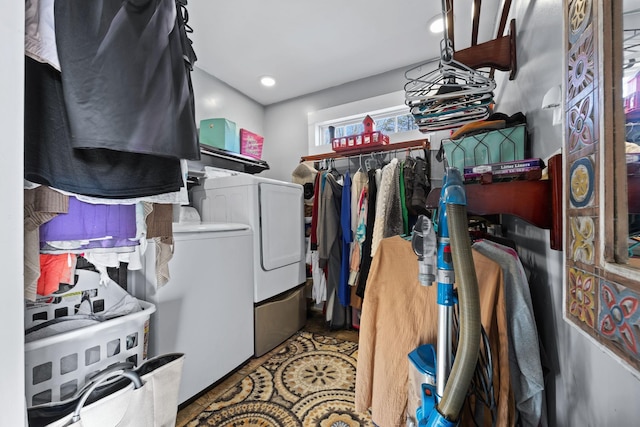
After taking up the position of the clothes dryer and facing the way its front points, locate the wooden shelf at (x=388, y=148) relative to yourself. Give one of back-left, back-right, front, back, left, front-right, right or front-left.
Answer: front-left

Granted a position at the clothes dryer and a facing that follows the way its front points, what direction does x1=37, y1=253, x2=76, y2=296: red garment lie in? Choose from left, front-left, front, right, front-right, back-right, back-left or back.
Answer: right

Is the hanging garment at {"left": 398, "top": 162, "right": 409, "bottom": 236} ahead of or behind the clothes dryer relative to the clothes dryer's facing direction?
ahead

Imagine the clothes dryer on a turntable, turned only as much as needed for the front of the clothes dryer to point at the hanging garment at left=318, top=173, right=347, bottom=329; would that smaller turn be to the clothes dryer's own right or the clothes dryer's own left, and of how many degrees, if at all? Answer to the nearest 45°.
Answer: approximately 45° to the clothes dryer's own left

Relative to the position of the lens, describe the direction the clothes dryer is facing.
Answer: facing the viewer and to the right of the viewer

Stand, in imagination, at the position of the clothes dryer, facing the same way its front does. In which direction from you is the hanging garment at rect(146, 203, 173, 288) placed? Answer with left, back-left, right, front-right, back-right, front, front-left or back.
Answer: right

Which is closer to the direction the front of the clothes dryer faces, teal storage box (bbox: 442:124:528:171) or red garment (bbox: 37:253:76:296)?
the teal storage box

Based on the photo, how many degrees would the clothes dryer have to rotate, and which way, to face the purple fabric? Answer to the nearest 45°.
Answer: approximately 90° to its right

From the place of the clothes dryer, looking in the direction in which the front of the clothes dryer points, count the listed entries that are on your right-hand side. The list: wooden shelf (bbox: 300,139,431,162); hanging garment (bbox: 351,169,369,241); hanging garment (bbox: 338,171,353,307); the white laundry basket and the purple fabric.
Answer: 2

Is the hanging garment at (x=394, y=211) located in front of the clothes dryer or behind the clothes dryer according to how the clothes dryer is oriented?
in front

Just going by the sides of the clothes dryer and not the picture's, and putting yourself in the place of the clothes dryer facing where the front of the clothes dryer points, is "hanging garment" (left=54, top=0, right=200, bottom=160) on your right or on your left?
on your right
